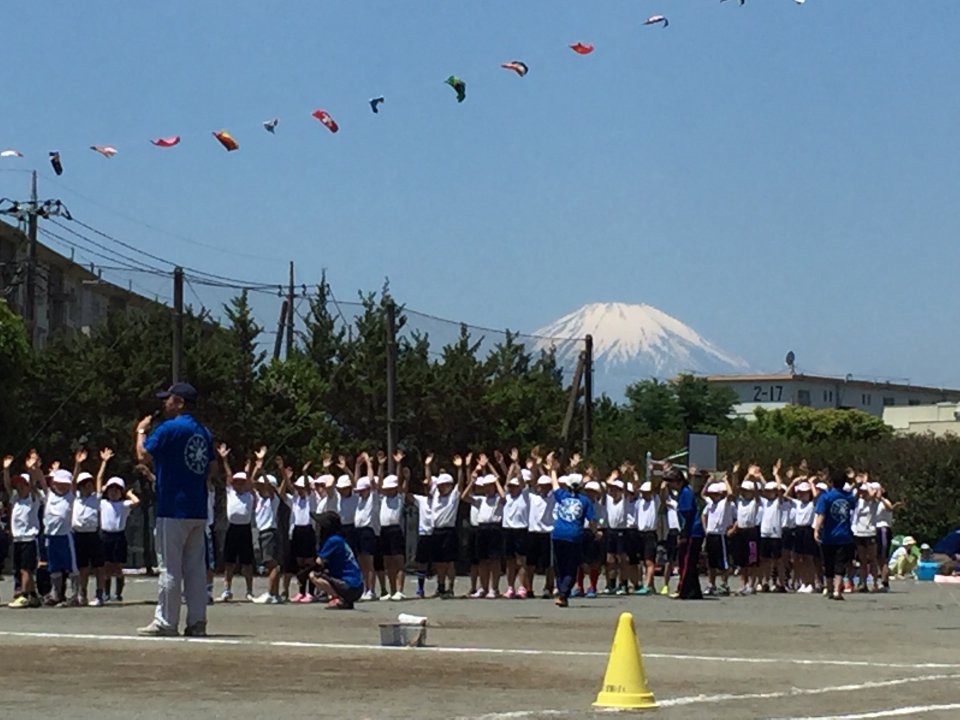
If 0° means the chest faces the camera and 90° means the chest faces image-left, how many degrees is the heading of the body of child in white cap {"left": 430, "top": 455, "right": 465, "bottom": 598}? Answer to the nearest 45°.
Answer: approximately 0°

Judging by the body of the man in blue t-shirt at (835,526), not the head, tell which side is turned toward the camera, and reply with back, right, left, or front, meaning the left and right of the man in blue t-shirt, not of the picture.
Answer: back

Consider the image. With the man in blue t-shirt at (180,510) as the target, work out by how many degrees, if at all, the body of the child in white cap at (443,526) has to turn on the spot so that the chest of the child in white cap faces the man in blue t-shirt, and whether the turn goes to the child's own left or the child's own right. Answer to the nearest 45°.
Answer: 0° — they already face them

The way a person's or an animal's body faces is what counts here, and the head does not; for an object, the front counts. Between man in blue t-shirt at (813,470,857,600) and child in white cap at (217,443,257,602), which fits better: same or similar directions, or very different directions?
very different directions

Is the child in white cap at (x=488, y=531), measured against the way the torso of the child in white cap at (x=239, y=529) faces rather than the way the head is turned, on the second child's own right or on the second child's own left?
on the second child's own left

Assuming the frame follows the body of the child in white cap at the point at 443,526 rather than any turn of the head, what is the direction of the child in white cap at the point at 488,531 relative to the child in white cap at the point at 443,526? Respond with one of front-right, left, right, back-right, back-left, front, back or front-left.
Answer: back-left

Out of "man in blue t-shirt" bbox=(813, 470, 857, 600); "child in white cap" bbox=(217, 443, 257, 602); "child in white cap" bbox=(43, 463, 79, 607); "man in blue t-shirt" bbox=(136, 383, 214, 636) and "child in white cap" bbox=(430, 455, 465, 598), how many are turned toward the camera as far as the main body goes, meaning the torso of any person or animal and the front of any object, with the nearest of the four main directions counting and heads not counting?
3

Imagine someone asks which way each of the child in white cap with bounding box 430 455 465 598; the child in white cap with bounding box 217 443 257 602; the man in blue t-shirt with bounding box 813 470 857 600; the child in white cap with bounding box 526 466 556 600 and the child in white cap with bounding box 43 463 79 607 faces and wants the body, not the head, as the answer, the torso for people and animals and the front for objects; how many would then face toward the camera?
4

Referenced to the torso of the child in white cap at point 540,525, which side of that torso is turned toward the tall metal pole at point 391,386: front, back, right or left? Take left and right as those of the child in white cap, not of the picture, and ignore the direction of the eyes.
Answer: back
